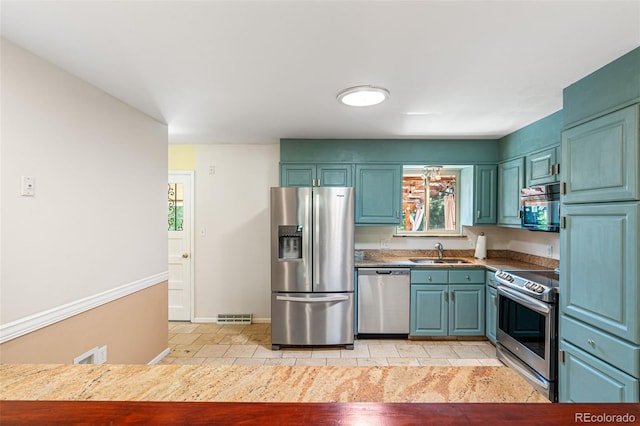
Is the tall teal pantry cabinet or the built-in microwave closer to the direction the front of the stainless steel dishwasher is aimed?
the tall teal pantry cabinet

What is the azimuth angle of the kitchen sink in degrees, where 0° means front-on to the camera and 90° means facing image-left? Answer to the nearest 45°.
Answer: approximately 0°

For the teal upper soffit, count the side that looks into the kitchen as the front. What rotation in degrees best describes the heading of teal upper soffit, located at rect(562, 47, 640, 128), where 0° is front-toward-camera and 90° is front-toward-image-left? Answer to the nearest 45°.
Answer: approximately 45°

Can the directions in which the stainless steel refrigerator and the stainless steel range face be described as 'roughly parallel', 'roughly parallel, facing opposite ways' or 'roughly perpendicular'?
roughly perpendicular

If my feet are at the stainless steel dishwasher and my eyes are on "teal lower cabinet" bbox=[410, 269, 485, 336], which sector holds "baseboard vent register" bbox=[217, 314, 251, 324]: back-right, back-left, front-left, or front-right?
back-left

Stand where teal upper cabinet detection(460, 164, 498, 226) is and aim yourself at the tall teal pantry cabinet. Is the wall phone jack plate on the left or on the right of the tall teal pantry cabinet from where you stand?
right
